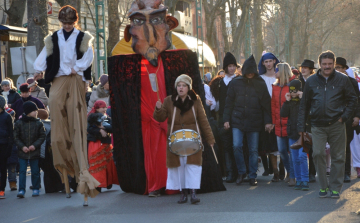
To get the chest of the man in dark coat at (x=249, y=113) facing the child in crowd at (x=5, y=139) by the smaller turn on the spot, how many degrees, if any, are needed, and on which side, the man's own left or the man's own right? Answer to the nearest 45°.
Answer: approximately 90° to the man's own right

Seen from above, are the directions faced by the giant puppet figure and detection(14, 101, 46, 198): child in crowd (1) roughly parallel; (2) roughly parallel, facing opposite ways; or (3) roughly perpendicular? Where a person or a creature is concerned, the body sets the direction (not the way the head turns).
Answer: roughly parallel

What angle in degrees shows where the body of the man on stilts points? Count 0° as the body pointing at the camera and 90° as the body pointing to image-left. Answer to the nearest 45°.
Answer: approximately 0°

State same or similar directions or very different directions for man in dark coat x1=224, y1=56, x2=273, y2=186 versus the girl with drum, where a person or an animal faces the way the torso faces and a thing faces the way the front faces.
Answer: same or similar directions

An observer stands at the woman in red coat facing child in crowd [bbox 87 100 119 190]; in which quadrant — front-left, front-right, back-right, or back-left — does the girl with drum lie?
front-left

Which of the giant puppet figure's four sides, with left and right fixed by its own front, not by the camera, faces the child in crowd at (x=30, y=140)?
right

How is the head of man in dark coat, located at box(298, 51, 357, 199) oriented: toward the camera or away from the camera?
toward the camera

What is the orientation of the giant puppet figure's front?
toward the camera

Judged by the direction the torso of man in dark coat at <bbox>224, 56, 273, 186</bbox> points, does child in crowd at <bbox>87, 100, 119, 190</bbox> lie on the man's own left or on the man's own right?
on the man's own right

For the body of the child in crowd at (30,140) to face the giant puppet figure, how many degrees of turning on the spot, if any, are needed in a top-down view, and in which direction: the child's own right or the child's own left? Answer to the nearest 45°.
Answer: approximately 45° to the child's own left

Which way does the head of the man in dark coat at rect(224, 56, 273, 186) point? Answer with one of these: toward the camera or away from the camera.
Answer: toward the camera

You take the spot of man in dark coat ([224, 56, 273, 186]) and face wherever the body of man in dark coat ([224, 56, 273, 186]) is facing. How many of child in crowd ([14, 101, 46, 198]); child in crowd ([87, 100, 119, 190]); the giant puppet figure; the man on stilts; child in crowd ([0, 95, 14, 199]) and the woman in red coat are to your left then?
1

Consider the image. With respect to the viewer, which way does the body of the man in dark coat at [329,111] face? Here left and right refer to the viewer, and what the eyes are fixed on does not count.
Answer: facing the viewer

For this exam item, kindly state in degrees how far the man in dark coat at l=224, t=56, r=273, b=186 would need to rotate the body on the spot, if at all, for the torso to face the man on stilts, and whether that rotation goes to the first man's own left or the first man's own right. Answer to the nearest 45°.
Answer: approximately 45° to the first man's own right

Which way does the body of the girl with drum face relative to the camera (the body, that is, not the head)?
toward the camera

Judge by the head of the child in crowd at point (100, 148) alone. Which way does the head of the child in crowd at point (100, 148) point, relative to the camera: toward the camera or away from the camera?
toward the camera

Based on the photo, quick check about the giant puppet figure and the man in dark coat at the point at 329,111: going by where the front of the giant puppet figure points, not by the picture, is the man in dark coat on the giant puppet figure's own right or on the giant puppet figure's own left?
on the giant puppet figure's own left
